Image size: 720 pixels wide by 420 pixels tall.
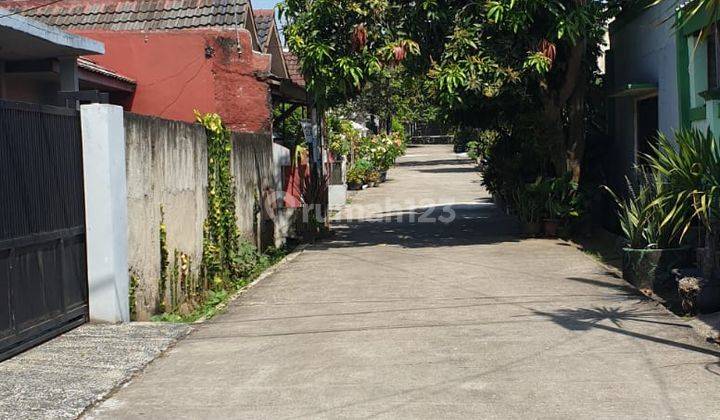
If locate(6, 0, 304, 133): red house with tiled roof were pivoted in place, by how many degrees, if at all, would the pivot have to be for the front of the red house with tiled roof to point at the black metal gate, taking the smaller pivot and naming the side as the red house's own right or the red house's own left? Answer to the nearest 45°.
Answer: approximately 90° to the red house's own right

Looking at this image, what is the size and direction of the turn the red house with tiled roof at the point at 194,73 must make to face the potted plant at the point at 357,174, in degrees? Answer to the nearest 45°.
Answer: approximately 45° to its left

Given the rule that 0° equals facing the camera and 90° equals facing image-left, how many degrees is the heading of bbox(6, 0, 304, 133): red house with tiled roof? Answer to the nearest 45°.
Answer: approximately 270°

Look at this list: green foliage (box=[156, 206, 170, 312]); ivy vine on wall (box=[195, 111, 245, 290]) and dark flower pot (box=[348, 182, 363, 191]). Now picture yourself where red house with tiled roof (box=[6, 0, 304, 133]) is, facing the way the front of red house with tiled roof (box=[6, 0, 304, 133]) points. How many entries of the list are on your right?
2

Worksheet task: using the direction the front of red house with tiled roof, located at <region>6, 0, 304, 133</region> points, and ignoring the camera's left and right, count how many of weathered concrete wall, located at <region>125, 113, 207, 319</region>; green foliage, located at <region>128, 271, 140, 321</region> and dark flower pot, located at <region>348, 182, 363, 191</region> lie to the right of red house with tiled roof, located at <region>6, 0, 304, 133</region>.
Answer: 2

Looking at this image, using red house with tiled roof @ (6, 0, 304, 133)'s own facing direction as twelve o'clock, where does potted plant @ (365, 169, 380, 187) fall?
The potted plant is roughly at 10 o'clock from the red house with tiled roof.

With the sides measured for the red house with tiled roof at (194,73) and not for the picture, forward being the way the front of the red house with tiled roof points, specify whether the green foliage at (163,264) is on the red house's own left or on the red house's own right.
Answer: on the red house's own right

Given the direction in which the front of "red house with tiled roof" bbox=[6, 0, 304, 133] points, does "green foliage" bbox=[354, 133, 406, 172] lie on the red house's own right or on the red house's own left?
on the red house's own left

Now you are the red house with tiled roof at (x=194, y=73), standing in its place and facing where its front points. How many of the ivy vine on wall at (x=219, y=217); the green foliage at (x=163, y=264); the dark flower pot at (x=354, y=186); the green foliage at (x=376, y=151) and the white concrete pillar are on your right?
3

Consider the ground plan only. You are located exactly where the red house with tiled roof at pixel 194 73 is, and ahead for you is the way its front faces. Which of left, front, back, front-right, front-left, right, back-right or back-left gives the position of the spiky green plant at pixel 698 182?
front-right

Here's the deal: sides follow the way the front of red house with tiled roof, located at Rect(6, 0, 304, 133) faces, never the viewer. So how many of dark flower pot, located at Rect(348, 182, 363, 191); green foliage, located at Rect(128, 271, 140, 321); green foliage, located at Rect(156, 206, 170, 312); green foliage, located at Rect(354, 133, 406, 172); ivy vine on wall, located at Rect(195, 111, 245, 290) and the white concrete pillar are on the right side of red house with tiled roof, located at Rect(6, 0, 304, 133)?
4

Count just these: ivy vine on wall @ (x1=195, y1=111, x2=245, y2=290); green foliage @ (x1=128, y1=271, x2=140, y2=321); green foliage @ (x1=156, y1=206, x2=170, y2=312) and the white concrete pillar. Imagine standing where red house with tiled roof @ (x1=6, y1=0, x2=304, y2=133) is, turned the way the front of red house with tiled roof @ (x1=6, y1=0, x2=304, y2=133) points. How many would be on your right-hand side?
4

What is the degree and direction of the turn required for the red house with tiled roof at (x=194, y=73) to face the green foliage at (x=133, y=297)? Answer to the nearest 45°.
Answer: approximately 90° to its right

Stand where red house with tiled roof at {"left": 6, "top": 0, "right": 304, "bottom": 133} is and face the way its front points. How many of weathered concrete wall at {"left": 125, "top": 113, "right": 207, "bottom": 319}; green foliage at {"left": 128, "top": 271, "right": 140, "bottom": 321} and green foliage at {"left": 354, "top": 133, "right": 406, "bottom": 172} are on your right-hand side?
2

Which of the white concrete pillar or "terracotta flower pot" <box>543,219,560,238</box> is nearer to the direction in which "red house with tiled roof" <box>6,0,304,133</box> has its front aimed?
the terracotta flower pot
